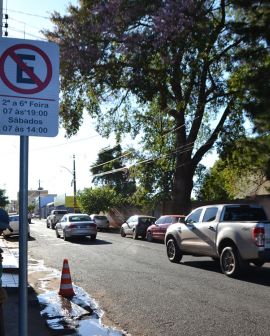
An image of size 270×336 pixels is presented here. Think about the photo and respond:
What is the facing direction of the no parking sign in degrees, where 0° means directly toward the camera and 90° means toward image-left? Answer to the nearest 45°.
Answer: approximately 0°

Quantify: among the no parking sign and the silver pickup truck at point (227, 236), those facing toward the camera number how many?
1

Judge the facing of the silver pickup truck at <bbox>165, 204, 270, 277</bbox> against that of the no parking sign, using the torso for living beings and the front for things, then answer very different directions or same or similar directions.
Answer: very different directions

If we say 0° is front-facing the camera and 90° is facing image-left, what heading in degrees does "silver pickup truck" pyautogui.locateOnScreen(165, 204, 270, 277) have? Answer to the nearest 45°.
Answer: approximately 135°

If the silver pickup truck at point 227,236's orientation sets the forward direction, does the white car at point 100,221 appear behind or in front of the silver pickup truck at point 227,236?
in front

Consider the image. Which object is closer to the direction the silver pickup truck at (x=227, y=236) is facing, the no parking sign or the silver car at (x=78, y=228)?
the silver car

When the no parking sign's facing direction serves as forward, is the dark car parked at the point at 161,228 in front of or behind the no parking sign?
behind

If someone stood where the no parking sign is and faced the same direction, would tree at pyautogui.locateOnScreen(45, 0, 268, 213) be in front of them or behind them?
behind

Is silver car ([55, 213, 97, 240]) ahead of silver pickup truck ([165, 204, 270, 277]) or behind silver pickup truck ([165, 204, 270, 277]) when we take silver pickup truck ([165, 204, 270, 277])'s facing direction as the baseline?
ahead

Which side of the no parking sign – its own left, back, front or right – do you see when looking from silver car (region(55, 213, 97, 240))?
back
